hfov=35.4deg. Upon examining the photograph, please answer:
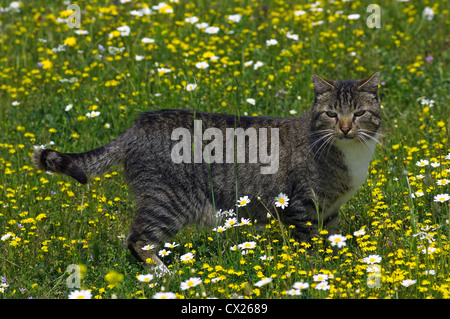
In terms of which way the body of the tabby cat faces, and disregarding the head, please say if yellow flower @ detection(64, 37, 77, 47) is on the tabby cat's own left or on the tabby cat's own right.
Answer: on the tabby cat's own left

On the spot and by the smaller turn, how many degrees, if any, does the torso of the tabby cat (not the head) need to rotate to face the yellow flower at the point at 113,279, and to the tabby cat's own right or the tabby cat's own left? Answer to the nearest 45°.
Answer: approximately 135° to the tabby cat's own right

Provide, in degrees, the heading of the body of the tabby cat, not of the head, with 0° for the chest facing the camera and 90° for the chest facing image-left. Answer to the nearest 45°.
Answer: approximately 270°

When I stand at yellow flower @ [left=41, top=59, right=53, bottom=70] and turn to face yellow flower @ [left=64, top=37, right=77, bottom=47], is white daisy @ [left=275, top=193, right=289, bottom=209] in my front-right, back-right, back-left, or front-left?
back-right

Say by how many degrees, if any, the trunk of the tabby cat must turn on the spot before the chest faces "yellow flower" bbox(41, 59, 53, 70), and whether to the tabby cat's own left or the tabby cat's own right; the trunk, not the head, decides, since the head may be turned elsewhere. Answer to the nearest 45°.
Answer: approximately 135° to the tabby cat's own left
